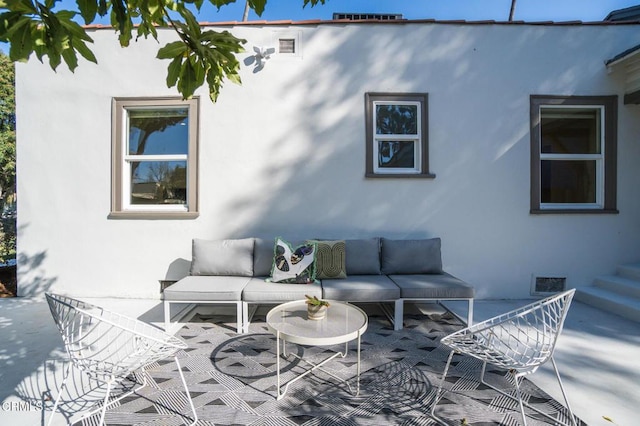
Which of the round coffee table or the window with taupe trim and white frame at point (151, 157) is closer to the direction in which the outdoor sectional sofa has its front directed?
the round coffee table

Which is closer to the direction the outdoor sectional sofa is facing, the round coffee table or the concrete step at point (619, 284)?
the round coffee table

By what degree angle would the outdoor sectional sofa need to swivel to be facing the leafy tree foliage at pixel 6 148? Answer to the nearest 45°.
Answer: approximately 135° to its right

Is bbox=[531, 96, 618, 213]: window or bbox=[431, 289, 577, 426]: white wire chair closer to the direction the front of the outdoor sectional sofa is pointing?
the white wire chair

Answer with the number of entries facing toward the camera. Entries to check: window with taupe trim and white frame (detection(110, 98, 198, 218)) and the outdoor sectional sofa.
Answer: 2

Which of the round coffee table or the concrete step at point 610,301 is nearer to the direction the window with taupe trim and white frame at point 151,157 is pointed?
the round coffee table

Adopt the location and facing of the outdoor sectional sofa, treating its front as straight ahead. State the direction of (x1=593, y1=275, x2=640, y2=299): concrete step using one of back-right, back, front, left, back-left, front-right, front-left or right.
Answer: left

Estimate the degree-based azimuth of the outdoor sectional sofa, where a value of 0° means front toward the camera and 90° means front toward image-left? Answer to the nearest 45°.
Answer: approximately 0°

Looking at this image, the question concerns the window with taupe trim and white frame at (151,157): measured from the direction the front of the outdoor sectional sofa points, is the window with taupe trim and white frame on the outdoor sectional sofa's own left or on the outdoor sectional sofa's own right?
on the outdoor sectional sofa's own right

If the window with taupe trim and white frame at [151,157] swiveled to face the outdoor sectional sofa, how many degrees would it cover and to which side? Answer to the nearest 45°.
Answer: approximately 45° to its left

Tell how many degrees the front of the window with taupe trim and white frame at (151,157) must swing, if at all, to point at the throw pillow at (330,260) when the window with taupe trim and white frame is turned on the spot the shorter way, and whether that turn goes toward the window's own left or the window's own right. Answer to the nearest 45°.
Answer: approximately 45° to the window's own left

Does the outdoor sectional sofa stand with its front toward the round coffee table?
yes

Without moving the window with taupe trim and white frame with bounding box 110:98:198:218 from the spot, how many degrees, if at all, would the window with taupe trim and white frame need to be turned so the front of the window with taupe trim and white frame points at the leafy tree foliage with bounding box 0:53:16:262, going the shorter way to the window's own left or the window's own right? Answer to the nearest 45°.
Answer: approximately 135° to the window's own right
